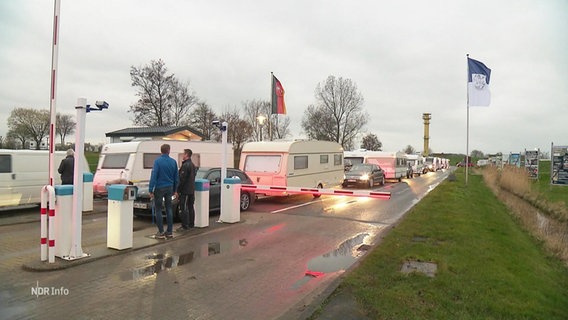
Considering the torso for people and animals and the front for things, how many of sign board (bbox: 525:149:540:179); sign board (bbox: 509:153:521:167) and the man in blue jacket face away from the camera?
1

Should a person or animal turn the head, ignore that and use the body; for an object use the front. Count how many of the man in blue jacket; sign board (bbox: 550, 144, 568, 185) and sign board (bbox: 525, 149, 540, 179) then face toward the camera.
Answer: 2

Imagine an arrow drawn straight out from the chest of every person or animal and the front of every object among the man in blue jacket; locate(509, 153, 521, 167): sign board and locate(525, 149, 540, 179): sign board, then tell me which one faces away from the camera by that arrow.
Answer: the man in blue jacket

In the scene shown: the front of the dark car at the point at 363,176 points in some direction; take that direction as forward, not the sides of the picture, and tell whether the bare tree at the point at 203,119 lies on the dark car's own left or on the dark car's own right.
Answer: on the dark car's own right

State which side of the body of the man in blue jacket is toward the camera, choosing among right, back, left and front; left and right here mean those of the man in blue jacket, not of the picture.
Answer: back

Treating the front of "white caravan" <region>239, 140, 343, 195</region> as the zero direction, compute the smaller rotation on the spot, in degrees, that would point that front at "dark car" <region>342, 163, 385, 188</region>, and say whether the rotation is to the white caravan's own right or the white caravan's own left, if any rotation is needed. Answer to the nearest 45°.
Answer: approximately 180°

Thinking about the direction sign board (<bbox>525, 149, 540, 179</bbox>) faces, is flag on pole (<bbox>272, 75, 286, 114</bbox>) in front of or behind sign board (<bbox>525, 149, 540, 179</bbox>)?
in front

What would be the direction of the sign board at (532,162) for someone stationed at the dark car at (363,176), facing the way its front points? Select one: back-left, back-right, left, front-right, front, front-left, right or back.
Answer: back

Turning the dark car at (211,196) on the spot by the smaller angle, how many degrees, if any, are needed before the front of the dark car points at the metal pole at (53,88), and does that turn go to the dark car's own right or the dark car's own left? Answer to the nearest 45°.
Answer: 0° — it already faces it

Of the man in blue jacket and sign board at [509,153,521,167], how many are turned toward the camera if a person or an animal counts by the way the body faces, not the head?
1

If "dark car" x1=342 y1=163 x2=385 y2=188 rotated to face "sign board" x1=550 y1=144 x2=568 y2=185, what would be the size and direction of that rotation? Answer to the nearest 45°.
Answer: approximately 135° to its left
